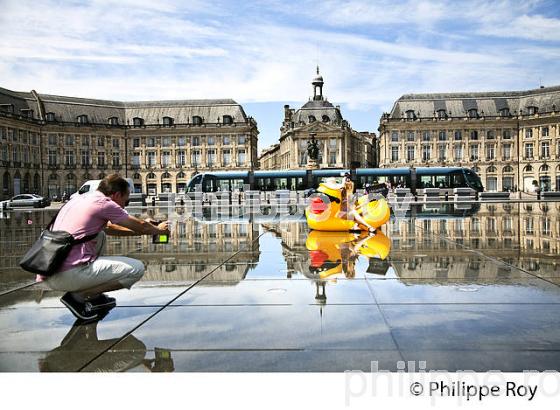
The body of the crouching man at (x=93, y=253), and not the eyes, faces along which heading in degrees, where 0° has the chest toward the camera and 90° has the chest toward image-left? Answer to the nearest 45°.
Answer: approximately 270°
